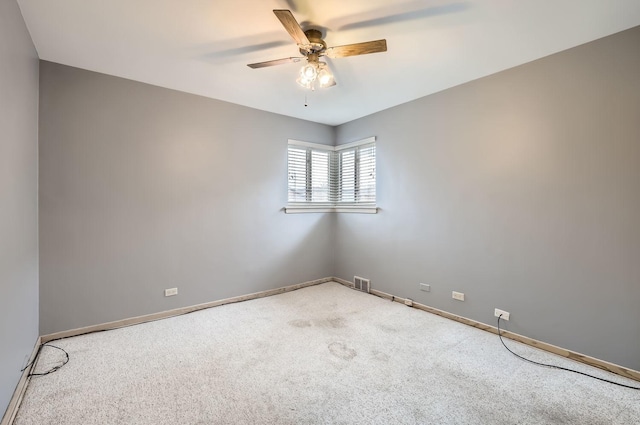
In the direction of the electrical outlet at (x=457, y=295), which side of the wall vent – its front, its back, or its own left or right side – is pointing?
left

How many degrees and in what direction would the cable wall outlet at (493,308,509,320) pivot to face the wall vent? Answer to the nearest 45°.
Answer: approximately 45° to its right

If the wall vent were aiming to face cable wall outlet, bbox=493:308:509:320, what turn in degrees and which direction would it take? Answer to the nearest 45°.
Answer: approximately 90° to its left

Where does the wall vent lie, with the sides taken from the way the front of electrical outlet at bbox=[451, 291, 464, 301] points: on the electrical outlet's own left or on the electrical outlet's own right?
on the electrical outlet's own right

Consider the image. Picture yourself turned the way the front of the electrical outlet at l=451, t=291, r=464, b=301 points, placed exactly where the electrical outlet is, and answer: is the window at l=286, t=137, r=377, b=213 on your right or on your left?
on your right

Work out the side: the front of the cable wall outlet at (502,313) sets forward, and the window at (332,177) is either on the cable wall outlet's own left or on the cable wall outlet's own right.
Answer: on the cable wall outlet's own right

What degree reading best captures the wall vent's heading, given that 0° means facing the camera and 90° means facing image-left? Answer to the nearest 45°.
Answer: approximately 45°

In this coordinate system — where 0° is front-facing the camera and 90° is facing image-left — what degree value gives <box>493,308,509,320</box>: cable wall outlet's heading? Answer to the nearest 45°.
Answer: approximately 45°
